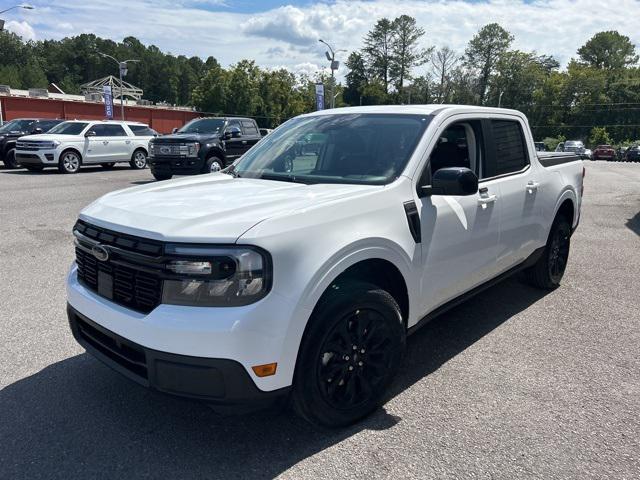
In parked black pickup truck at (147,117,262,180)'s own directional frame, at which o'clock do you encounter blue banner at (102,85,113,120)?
The blue banner is roughly at 4 o'clock from the parked black pickup truck.

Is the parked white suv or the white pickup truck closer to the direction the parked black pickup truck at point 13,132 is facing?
the white pickup truck

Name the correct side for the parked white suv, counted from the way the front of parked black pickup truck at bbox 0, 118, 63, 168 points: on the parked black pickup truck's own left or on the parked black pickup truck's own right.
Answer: on the parked black pickup truck's own left

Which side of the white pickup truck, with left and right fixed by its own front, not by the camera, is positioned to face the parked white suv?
right

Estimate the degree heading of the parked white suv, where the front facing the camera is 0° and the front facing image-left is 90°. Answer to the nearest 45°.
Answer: approximately 45°

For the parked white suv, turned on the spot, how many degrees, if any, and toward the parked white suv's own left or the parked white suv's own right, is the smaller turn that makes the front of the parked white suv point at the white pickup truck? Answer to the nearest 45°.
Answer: approximately 45° to the parked white suv's own left

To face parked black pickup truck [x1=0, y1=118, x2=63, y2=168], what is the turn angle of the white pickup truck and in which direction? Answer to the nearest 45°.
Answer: approximately 90° to its right
